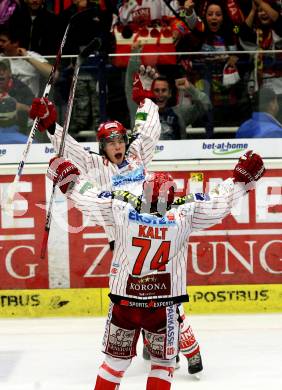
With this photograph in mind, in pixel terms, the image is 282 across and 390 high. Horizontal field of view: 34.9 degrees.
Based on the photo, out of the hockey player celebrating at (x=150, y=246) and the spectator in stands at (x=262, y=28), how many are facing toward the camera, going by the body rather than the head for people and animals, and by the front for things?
1

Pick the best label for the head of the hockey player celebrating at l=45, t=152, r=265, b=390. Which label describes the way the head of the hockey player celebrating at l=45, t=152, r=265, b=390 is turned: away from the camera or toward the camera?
away from the camera

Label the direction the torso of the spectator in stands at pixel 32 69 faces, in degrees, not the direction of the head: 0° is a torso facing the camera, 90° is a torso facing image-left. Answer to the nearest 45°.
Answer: approximately 45°

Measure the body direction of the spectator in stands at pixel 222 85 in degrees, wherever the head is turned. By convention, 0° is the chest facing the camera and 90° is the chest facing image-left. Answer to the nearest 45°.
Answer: approximately 0°

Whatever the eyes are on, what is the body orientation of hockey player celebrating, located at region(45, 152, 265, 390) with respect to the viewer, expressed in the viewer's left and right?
facing away from the viewer
